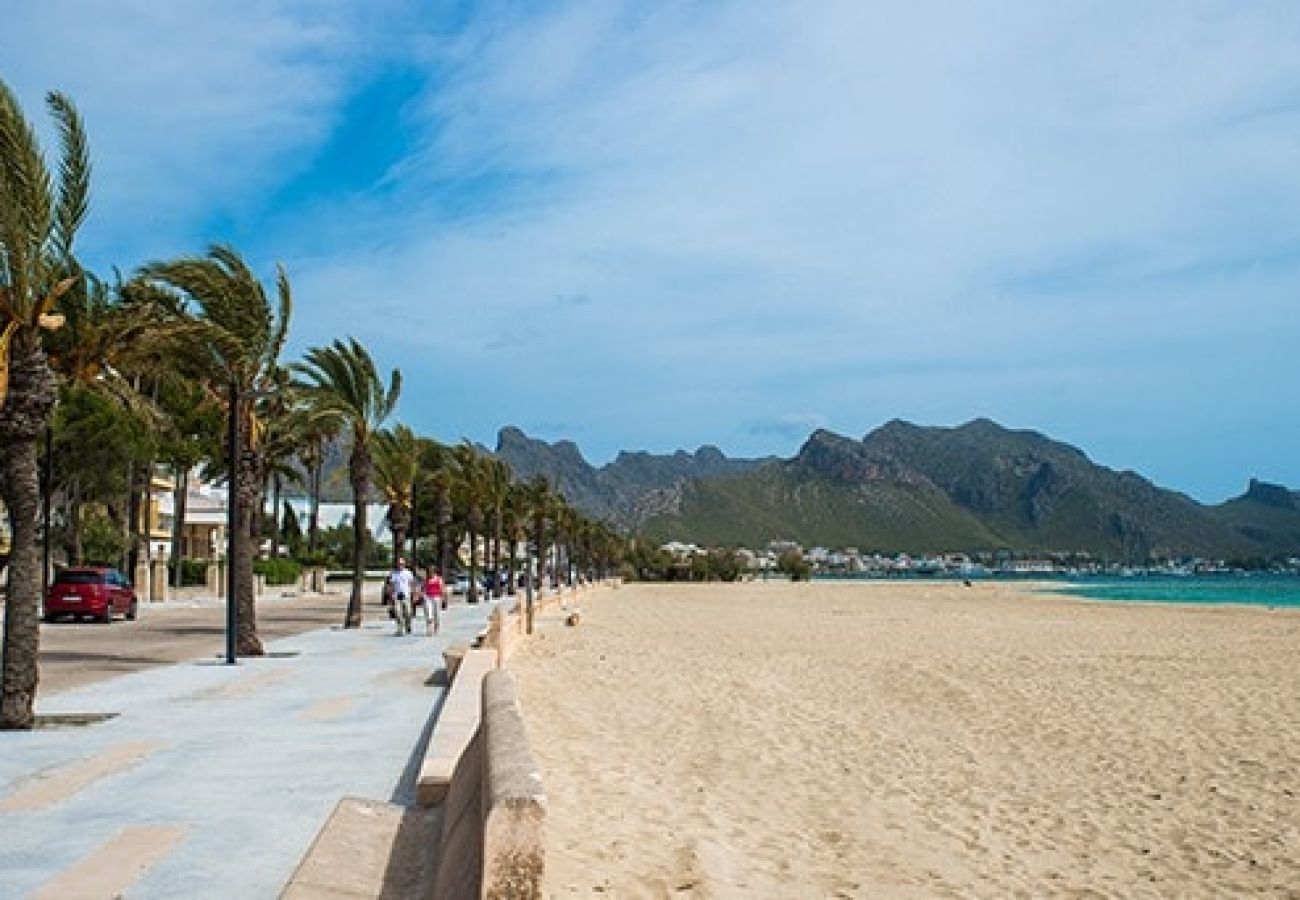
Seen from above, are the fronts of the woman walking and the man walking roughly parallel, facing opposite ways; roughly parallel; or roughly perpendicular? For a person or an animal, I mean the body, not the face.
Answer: roughly parallel

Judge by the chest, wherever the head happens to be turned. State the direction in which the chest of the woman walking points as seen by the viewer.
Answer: toward the camera

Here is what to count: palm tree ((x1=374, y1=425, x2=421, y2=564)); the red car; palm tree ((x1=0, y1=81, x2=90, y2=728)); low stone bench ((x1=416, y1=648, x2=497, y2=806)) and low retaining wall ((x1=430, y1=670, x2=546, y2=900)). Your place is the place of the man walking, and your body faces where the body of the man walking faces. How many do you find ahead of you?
3

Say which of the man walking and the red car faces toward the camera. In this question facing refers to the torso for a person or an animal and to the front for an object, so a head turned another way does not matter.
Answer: the man walking

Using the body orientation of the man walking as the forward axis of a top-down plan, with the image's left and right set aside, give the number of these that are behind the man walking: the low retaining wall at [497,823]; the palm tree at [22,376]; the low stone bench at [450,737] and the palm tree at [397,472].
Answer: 1

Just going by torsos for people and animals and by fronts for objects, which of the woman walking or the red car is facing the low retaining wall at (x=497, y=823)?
the woman walking

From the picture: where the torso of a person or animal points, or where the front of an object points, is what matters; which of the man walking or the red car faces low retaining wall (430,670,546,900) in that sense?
the man walking

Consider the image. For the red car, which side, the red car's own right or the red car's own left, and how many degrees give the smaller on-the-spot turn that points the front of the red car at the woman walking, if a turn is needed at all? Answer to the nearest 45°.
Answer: approximately 90° to the red car's own right

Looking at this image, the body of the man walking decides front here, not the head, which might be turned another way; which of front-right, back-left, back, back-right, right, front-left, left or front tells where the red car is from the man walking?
back-right

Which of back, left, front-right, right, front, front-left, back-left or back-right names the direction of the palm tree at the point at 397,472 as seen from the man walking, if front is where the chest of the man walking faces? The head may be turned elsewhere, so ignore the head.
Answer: back

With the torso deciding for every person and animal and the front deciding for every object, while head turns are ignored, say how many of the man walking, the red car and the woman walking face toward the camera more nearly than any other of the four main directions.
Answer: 2

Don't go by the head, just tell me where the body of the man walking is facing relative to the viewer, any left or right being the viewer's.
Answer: facing the viewer

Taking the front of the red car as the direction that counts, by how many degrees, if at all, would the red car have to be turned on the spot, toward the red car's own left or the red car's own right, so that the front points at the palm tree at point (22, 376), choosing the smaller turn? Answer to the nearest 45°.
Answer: approximately 135° to the red car's own right

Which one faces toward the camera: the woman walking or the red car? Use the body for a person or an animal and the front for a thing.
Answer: the woman walking

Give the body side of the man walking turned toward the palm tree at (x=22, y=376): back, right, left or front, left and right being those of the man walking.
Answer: front
